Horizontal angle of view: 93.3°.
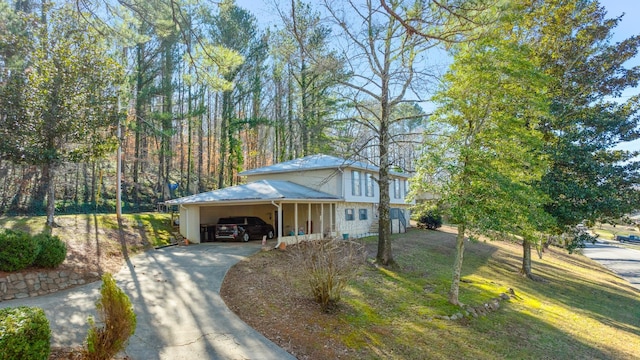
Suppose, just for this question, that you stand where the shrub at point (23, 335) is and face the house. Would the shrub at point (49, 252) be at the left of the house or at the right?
left

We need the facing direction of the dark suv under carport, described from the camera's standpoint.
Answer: facing away from the viewer and to the right of the viewer

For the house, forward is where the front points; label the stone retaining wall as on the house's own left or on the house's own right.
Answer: on the house's own right

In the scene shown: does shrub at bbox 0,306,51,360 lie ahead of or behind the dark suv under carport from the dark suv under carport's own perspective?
behind

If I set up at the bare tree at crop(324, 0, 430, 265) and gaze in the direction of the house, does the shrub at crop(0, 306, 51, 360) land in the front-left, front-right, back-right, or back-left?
back-left

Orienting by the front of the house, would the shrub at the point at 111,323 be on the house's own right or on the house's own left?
on the house's own right

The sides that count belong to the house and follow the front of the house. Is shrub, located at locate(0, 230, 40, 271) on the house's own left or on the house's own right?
on the house's own right
